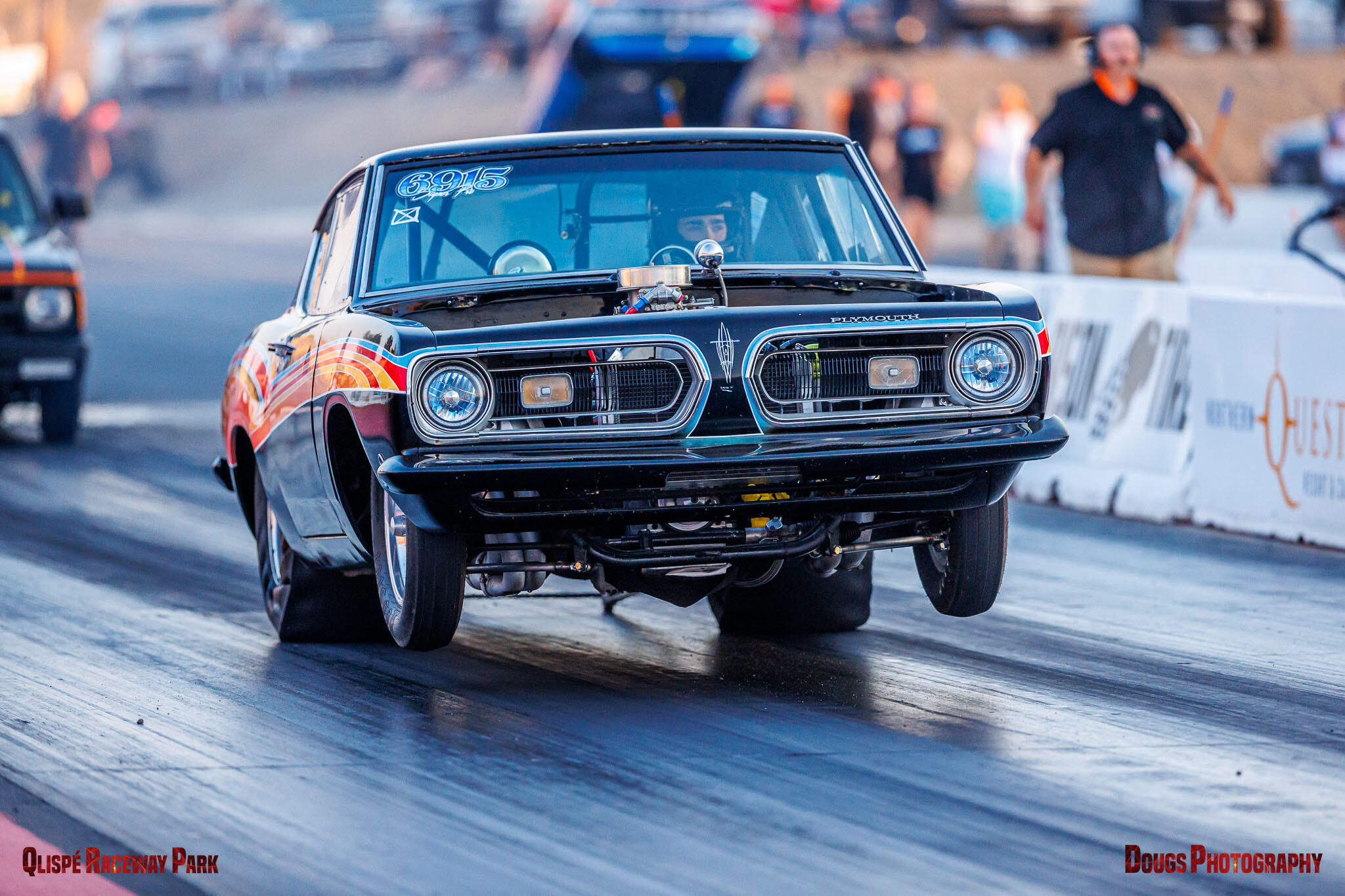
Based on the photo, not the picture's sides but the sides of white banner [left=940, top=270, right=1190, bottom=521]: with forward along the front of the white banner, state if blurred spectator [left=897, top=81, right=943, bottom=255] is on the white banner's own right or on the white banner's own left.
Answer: on the white banner's own right

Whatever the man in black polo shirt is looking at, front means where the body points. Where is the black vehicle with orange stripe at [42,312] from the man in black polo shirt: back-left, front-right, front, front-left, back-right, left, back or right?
right

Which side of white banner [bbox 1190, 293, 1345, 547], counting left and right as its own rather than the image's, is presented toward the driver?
front

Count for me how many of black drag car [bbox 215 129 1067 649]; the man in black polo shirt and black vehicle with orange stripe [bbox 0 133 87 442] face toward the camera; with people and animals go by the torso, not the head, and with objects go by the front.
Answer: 3

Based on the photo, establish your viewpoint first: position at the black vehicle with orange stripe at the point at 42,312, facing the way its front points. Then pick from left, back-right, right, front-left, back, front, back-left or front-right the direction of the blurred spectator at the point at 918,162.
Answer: back-left

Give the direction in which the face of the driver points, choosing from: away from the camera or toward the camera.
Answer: toward the camera

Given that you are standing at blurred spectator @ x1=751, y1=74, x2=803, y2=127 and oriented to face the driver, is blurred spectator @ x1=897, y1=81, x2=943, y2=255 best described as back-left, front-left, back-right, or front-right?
front-left

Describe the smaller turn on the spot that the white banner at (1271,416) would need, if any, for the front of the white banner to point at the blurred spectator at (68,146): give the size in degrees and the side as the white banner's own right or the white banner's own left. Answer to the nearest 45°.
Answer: approximately 90° to the white banner's own right

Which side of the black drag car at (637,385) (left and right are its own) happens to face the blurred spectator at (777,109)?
back

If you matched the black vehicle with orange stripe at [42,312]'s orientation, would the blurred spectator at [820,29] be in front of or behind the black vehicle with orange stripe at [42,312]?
behind

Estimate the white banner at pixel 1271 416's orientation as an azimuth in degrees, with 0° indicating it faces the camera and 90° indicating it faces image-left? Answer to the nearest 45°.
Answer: approximately 45°

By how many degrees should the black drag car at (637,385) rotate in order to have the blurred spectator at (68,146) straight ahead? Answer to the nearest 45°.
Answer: approximately 180°

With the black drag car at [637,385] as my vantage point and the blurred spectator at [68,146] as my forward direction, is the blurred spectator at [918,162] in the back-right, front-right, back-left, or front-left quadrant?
front-right

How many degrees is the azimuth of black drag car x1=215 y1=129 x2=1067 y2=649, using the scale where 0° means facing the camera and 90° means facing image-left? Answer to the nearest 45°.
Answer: approximately 0°
